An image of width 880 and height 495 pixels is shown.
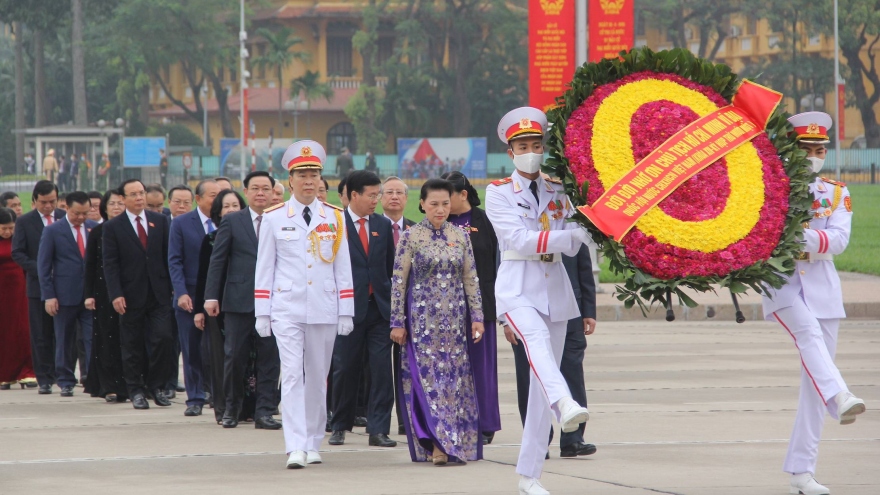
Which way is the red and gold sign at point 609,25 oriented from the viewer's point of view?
toward the camera

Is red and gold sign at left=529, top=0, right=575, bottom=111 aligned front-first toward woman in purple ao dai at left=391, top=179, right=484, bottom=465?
yes

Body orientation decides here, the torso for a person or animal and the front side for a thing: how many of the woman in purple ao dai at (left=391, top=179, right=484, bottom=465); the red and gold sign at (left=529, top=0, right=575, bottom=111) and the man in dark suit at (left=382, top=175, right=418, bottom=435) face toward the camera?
3

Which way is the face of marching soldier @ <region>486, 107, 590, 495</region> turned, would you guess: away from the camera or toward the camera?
toward the camera

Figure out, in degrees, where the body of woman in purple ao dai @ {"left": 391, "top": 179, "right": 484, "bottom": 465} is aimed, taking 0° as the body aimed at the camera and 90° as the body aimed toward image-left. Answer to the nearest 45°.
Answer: approximately 0°

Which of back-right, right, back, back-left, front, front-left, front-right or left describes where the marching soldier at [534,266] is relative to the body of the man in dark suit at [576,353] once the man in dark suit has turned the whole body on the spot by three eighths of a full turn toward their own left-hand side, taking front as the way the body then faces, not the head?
back

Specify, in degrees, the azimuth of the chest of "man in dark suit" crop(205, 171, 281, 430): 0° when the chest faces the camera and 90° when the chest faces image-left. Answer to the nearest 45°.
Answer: approximately 315°

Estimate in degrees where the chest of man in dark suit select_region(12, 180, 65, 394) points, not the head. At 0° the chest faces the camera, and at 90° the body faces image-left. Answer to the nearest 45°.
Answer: approximately 315°

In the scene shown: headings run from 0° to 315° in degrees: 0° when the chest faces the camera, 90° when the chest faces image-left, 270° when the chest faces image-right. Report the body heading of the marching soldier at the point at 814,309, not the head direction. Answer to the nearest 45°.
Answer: approximately 315°

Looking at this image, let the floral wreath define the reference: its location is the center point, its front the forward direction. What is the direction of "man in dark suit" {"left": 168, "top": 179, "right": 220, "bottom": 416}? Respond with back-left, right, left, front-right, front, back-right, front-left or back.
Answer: back-right

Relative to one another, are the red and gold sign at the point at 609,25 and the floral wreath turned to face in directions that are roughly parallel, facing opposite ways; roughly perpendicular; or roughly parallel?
roughly parallel

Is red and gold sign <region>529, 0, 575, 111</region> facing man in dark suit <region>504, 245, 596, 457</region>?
yes

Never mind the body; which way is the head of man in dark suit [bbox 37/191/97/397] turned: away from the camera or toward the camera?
toward the camera

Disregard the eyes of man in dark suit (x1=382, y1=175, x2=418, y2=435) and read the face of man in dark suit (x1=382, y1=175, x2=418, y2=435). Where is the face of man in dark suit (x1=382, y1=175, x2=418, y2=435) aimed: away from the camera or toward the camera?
toward the camera

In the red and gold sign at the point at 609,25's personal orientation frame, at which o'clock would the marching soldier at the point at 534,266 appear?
The marching soldier is roughly at 12 o'clock from the red and gold sign.
